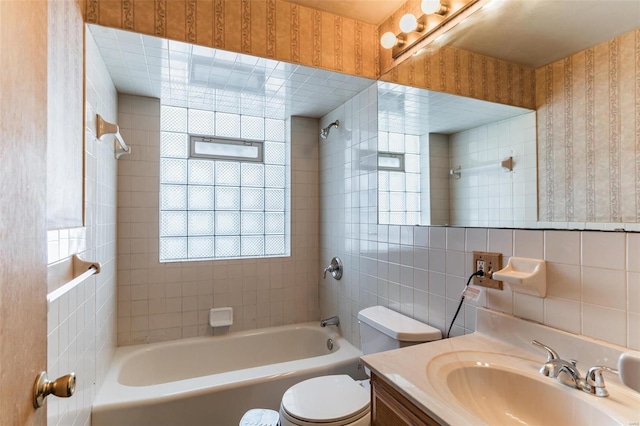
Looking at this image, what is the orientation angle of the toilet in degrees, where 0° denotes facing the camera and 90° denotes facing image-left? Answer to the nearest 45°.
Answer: approximately 45°

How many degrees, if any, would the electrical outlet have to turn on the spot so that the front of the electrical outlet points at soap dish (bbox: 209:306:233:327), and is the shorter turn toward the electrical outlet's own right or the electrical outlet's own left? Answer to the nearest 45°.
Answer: approximately 45° to the electrical outlet's own right

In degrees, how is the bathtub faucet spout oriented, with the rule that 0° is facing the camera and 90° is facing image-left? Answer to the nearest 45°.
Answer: approximately 90°

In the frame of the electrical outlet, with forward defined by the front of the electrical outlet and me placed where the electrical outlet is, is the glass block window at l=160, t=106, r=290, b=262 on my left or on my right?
on my right

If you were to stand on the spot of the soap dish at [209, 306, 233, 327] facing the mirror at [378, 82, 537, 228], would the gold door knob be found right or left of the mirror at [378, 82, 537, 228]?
right

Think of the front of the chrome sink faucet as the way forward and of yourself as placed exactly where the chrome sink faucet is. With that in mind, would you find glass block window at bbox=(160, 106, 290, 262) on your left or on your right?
on your right
